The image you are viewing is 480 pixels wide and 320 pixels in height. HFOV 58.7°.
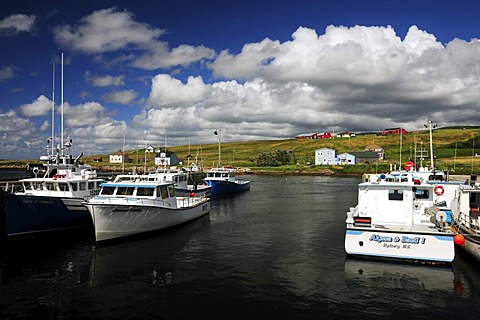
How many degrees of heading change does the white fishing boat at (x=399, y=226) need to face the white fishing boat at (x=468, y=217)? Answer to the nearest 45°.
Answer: approximately 45° to its right

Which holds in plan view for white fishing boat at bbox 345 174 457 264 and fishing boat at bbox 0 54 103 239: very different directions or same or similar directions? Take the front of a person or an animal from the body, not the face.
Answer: very different directions

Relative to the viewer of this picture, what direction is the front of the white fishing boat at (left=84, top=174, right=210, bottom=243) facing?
facing the viewer and to the left of the viewer

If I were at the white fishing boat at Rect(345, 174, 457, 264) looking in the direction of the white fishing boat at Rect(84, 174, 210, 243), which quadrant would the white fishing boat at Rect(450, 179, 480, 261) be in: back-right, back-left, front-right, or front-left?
back-right

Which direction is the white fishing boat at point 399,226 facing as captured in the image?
away from the camera

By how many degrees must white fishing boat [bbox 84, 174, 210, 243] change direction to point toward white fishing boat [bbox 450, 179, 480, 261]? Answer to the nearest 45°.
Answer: approximately 90° to its left

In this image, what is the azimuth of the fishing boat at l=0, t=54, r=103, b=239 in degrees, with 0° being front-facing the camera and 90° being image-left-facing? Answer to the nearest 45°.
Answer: approximately 45°

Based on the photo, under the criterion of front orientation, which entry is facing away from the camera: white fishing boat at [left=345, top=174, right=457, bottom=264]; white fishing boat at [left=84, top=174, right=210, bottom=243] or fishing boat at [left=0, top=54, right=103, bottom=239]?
white fishing boat at [left=345, top=174, right=457, bottom=264]

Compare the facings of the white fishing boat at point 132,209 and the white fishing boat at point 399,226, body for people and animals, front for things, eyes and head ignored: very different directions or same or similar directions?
very different directions

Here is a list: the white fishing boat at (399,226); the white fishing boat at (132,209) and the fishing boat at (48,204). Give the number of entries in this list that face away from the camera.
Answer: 1

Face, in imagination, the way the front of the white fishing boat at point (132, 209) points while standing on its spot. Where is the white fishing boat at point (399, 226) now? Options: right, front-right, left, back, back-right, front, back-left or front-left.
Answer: left

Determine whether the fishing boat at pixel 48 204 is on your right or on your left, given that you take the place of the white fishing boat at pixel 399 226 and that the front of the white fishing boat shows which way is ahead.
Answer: on your left

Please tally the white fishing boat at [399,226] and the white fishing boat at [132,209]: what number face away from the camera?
1
